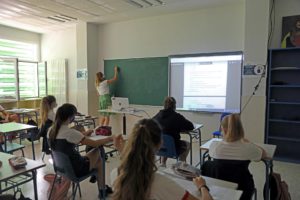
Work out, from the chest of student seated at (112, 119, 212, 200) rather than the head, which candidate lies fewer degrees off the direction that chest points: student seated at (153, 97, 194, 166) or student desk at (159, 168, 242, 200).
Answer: the student seated

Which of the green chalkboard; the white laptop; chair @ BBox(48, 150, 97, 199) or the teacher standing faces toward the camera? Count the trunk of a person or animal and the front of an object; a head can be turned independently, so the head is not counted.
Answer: the green chalkboard

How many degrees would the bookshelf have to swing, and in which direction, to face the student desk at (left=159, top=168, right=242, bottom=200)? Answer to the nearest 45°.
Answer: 0° — it already faces it

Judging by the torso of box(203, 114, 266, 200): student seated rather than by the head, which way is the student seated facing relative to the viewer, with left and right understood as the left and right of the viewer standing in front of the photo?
facing away from the viewer

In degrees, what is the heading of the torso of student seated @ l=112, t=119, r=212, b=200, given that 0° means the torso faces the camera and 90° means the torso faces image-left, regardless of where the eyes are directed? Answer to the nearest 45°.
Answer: approximately 180°

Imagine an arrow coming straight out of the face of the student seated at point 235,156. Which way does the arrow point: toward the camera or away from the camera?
away from the camera

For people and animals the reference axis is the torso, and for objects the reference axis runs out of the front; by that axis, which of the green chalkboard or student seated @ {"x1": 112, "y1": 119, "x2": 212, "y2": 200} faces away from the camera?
the student seated

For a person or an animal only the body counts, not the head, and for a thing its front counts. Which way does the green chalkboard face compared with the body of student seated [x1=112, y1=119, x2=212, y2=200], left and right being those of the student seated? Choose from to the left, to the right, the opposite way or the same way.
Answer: the opposite way

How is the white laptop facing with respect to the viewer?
away from the camera

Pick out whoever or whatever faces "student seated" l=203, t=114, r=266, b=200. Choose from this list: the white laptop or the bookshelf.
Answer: the bookshelf

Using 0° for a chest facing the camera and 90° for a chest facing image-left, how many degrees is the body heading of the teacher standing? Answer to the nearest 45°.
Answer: approximately 225°

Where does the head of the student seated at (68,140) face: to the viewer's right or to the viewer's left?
to the viewer's right

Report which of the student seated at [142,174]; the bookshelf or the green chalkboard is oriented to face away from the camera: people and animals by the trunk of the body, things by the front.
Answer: the student seated

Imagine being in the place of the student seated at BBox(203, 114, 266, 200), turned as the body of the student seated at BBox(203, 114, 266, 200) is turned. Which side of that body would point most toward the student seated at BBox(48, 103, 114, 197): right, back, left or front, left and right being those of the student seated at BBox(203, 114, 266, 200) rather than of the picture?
left

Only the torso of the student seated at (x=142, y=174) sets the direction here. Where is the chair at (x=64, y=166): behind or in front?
in front
